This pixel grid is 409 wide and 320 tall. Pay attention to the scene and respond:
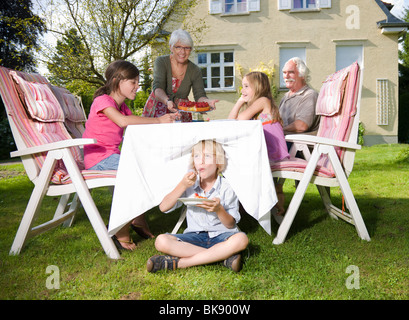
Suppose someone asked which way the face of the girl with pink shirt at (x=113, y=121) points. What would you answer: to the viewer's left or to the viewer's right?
to the viewer's right

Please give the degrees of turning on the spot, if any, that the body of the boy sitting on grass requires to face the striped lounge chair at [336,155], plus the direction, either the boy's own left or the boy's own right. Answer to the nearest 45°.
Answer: approximately 135° to the boy's own left

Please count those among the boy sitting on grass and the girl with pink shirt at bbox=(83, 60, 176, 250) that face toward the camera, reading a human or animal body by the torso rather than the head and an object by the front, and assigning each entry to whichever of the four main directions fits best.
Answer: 1

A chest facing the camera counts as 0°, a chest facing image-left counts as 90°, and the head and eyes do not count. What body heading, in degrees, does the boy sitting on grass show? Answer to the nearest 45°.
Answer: approximately 0°

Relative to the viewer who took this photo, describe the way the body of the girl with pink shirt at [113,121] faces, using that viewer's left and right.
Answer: facing to the right of the viewer

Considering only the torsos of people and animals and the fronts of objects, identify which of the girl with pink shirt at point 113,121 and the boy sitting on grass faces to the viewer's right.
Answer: the girl with pink shirt

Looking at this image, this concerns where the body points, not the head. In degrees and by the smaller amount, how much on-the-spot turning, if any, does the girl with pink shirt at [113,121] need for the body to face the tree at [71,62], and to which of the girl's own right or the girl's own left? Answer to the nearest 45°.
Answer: approximately 90° to the girl's own left

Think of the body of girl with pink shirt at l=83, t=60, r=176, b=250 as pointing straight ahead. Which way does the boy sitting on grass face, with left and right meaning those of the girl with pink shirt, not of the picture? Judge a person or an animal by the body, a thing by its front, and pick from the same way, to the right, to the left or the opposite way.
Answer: to the right

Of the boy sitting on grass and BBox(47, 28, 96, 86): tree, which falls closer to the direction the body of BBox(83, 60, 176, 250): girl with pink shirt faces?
the boy sitting on grass

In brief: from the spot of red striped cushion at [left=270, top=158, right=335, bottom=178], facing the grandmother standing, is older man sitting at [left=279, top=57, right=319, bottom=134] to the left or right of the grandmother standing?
right
